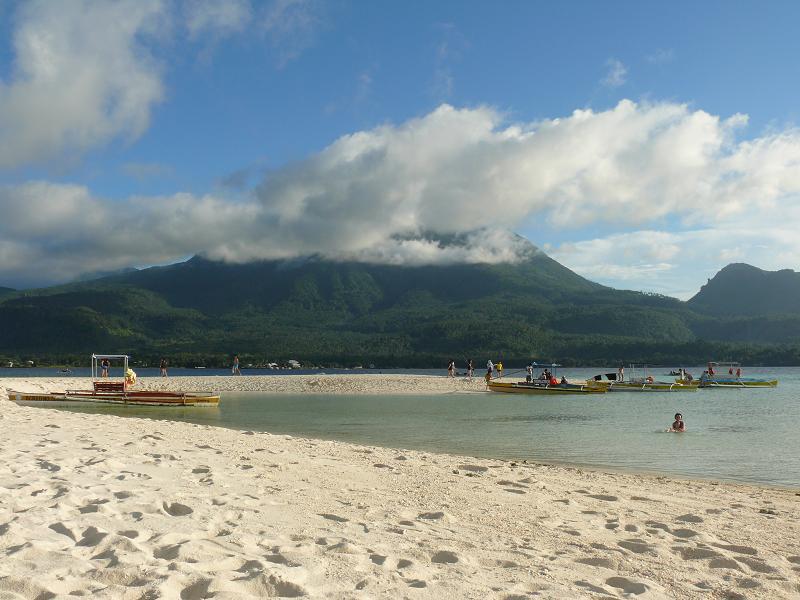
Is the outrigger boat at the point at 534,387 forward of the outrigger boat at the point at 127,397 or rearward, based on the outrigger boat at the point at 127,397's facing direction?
rearward

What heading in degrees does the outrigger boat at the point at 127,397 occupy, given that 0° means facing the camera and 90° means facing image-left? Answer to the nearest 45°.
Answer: approximately 90°
